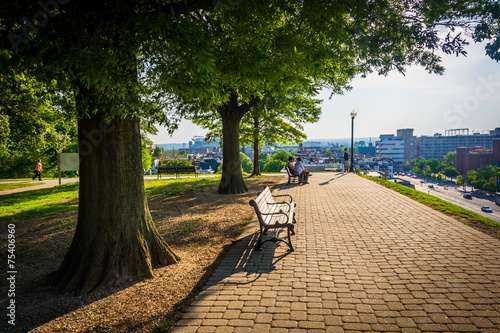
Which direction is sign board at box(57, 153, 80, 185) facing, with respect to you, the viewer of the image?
facing the viewer

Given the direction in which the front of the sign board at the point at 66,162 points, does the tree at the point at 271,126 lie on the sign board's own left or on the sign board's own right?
on the sign board's own left

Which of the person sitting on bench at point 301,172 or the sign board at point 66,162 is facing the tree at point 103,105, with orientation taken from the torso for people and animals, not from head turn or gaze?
the sign board

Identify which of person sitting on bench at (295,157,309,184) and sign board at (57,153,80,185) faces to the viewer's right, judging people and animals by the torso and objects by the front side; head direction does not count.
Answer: the person sitting on bench

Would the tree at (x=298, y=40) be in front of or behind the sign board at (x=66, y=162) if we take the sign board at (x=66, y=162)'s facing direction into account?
in front

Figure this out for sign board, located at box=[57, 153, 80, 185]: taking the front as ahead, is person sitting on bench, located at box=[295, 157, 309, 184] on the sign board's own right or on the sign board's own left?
on the sign board's own left

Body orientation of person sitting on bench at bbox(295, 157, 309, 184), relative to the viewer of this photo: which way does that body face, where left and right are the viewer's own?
facing to the right of the viewer

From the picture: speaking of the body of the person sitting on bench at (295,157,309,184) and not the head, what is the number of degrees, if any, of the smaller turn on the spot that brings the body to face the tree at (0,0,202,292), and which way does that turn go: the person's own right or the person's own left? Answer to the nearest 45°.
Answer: approximately 90° to the person's own right

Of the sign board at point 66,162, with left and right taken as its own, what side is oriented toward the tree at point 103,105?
front

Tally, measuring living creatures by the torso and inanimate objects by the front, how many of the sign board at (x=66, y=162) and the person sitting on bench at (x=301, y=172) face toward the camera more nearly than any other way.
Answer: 1

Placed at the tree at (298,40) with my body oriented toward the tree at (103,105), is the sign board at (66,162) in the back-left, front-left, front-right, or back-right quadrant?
back-right
